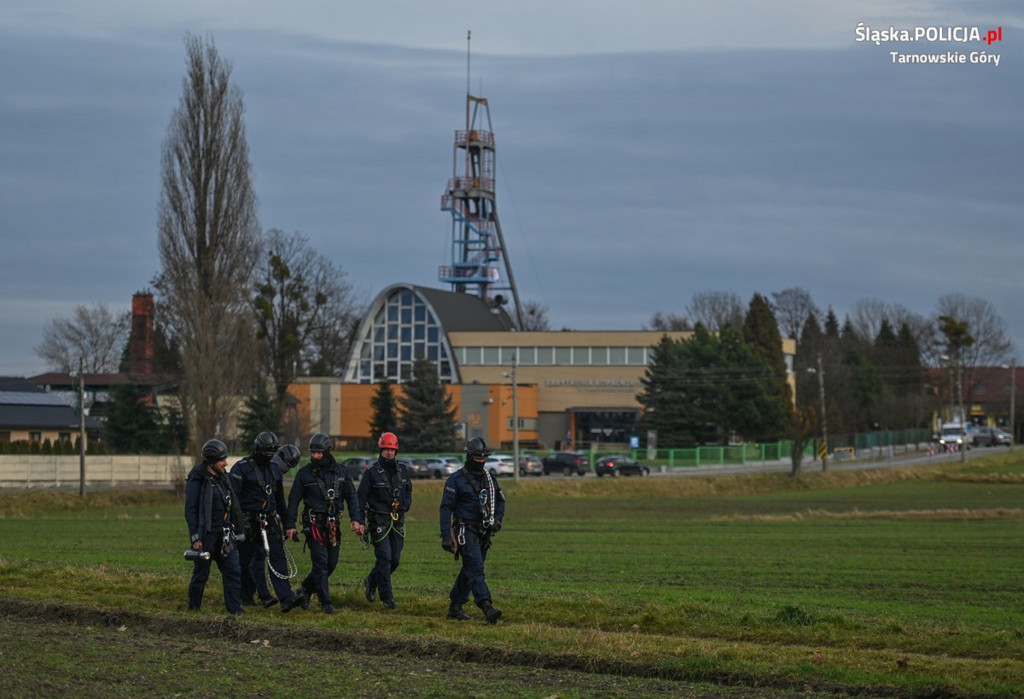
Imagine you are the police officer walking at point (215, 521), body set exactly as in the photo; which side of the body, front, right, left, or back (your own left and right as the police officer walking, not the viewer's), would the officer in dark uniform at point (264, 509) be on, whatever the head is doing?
left

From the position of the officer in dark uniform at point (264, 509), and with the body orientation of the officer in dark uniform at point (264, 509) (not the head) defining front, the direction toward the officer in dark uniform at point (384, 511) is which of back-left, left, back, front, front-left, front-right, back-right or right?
front-left

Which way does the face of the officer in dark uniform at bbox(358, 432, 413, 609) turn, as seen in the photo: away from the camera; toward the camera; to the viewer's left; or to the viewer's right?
toward the camera

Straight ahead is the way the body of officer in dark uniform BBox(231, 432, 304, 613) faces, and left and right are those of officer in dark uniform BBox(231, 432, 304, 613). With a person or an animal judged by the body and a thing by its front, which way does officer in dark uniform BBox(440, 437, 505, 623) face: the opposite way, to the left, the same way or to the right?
the same way

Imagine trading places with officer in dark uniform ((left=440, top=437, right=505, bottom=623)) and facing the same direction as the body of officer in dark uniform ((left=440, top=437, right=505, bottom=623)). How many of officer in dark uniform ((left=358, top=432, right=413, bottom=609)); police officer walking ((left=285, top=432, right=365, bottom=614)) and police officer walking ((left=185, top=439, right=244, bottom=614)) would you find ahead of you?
0

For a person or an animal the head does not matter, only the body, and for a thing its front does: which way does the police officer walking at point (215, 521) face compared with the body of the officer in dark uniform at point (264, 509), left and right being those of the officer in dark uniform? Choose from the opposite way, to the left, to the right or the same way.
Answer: the same way

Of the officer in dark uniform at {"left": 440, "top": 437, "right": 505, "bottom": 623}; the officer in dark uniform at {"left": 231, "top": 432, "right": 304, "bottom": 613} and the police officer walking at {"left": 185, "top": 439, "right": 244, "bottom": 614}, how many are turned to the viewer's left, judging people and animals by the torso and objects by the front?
0

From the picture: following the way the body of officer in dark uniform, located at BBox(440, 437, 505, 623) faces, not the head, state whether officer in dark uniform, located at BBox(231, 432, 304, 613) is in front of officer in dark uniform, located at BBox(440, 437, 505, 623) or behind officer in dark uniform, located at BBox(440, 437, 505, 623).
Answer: behind

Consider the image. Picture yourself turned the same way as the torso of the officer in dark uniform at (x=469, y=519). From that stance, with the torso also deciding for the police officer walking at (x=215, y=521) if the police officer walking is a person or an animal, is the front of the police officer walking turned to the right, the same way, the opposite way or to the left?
the same way

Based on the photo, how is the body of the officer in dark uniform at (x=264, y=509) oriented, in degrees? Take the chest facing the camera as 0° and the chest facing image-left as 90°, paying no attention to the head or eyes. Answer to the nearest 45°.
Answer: approximately 315°

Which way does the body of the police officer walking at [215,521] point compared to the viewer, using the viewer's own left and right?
facing the viewer and to the right of the viewer

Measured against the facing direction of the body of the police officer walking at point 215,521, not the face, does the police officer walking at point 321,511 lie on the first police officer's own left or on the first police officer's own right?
on the first police officer's own left

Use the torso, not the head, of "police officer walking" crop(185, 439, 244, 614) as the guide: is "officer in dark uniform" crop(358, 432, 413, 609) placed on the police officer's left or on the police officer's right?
on the police officer's left

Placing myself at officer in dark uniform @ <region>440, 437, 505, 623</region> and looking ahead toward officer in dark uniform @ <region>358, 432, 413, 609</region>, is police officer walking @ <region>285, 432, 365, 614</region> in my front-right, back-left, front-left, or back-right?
front-left

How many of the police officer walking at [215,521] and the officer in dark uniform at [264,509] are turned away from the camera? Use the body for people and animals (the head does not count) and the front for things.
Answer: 0

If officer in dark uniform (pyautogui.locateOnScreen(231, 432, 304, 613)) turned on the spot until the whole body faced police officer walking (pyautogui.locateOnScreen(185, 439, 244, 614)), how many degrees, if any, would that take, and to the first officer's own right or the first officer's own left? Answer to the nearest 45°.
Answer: approximately 90° to the first officer's own right

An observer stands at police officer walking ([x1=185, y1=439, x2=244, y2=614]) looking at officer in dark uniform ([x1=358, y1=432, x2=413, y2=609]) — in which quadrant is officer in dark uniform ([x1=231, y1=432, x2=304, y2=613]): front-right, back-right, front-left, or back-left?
front-left
